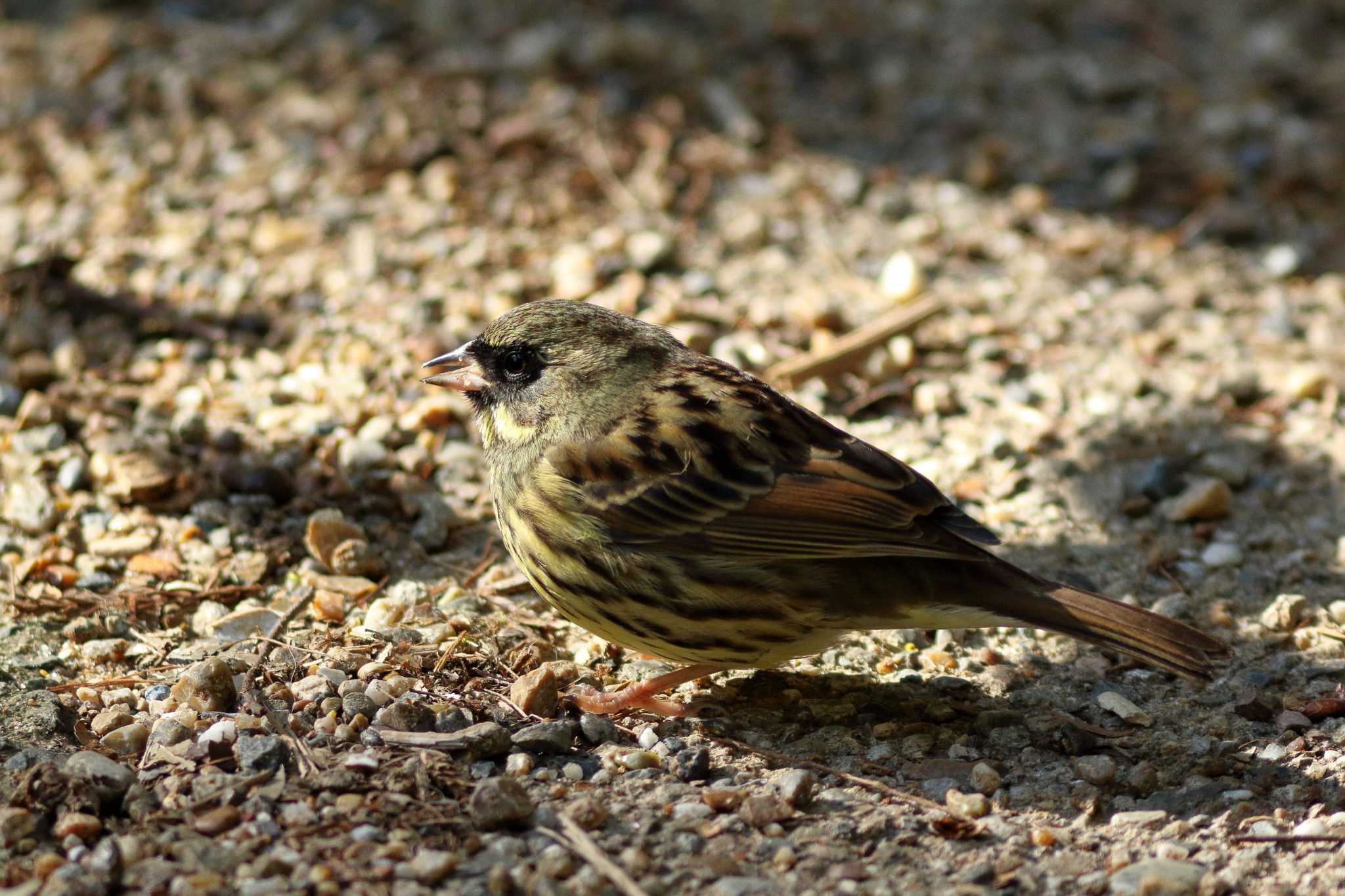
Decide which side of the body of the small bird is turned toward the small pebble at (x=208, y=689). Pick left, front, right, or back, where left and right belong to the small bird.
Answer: front

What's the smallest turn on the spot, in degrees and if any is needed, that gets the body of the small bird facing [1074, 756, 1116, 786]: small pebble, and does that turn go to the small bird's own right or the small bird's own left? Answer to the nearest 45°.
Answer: approximately 180°

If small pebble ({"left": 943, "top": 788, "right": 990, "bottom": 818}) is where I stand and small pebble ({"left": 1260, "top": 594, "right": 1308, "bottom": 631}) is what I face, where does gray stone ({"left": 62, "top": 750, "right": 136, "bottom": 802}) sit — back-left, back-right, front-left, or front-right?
back-left

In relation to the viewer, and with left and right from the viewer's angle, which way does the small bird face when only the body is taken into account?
facing to the left of the viewer

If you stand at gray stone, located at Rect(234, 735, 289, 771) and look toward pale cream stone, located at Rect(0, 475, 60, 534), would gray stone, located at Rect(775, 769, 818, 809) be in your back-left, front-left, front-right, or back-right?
back-right

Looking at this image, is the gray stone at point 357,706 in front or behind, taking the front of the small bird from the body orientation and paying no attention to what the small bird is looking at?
in front

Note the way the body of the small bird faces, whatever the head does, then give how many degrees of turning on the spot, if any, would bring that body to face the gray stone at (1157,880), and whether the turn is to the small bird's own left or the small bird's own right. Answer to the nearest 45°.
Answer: approximately 135° to the small bird's own left

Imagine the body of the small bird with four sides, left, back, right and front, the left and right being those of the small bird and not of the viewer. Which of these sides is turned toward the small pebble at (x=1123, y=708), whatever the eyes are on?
back

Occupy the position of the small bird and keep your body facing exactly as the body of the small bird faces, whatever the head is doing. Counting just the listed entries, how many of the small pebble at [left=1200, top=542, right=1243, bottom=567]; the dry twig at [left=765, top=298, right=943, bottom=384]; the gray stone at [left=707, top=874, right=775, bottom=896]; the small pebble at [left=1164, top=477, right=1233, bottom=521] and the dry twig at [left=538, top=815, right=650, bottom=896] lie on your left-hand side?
2
